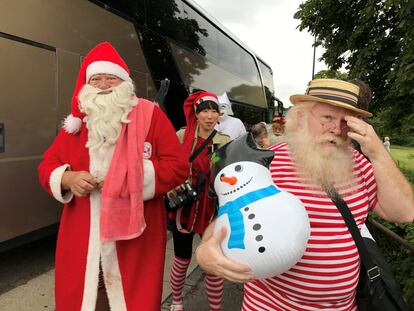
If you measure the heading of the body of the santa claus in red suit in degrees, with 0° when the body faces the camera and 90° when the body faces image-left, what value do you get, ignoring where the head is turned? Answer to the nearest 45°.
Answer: approximately 0°

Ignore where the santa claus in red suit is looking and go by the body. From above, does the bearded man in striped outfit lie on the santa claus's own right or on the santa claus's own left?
on the santa claus's own left
